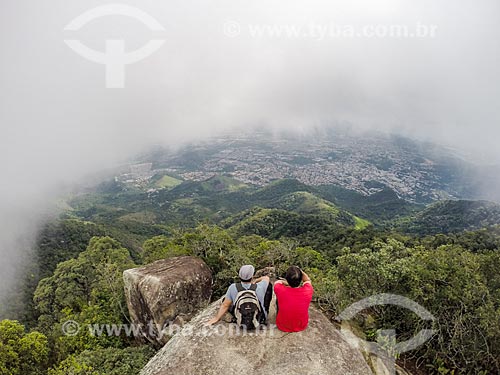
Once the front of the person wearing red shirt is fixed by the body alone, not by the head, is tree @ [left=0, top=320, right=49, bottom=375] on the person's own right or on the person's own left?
on the person's own left

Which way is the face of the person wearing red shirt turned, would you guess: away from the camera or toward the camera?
away from the camera

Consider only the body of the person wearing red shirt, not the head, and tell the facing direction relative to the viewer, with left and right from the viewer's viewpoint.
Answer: facing away from the viewer
